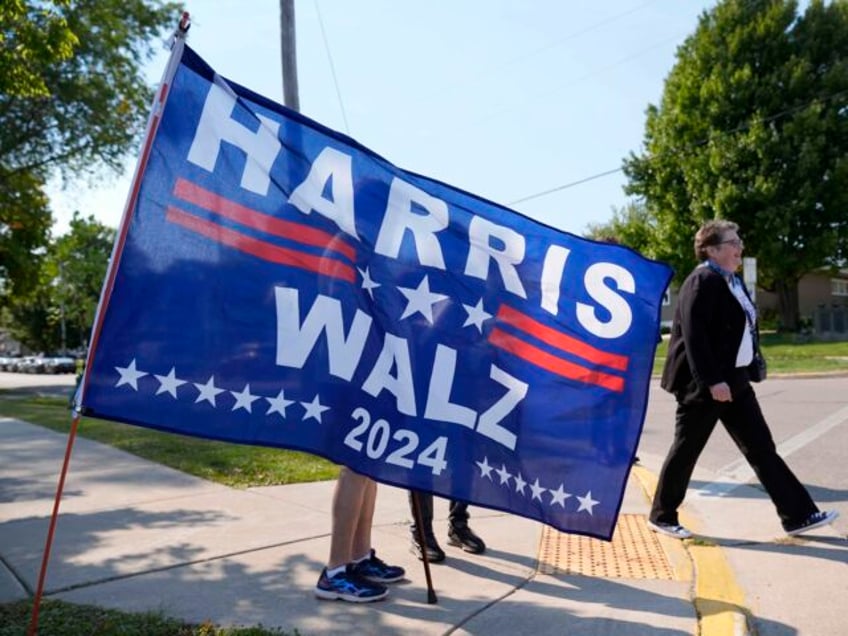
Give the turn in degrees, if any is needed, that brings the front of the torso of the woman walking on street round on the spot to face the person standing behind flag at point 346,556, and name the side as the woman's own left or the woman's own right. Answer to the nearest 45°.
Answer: approximately 135° to the woman's own right

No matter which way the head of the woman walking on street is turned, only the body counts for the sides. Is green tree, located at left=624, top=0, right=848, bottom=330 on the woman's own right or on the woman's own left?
on the woman's own left

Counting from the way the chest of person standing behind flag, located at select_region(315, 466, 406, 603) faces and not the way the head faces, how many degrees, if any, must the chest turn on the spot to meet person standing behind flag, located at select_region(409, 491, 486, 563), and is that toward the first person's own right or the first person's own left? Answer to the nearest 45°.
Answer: approximately 45° to the first person's own left

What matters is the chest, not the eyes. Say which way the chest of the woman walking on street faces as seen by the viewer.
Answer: to the viewer's right

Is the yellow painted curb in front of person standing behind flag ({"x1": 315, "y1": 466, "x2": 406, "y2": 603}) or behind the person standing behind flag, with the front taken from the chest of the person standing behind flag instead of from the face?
in front

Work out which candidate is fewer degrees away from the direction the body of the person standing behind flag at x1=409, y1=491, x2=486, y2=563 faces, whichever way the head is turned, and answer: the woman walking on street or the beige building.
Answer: the woman walking on street
